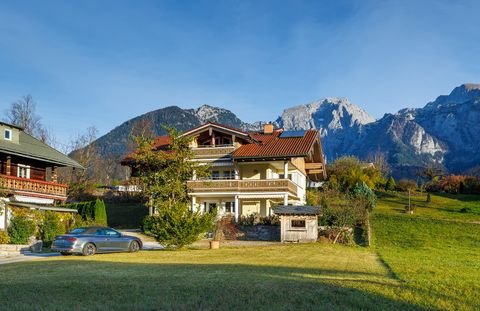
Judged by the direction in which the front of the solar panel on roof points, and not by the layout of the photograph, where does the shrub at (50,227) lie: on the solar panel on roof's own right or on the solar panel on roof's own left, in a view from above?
on the solar panel on roof's own right

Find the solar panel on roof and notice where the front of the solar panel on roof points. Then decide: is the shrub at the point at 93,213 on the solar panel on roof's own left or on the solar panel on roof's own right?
on the solar panel on roof's own right

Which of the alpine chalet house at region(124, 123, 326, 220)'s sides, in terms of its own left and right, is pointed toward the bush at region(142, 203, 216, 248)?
front

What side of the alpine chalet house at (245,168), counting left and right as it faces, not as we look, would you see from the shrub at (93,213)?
right

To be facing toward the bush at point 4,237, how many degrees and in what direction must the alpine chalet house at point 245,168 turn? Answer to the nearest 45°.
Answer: approximately 45° to its right

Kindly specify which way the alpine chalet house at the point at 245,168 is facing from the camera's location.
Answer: facing the viewer

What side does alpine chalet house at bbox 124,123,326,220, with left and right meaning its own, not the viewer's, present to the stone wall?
front
